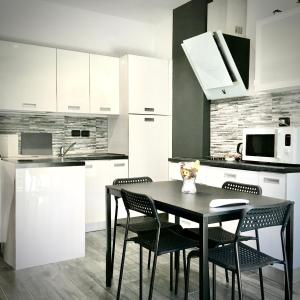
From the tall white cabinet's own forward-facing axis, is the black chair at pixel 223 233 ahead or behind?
ahead

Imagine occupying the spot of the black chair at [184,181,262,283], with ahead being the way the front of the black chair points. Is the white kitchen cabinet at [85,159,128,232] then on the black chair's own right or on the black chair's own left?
on the black chair's own right

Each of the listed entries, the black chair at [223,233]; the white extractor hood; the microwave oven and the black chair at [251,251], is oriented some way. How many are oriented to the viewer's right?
0

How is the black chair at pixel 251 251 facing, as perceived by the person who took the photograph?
facing away from the viewer and to the left of the viewer

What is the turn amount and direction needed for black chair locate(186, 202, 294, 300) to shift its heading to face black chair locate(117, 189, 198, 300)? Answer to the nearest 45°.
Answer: approximately 45° to its left

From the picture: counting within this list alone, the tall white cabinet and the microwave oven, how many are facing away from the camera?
0

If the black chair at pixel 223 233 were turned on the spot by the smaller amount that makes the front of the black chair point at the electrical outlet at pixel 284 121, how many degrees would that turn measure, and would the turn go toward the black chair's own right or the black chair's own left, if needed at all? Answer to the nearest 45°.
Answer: approximately 180°

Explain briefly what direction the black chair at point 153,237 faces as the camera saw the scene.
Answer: facing away from the viewer and to the right of the viewer

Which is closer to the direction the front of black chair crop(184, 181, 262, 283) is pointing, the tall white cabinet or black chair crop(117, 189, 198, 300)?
the black chair

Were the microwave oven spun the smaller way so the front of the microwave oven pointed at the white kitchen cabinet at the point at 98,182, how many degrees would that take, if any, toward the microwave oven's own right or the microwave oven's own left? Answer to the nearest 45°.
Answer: approximately 45° to the microwave oven's own right

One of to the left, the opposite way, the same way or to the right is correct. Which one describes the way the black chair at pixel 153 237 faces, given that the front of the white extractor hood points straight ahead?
the opposite way

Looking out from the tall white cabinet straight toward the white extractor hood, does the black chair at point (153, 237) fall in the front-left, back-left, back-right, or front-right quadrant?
front-right

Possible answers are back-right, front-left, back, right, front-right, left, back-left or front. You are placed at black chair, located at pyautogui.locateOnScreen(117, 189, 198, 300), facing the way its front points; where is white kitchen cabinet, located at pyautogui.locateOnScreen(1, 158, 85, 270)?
left
